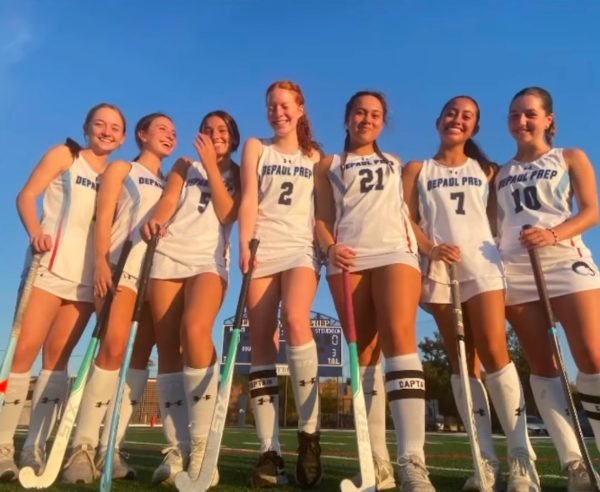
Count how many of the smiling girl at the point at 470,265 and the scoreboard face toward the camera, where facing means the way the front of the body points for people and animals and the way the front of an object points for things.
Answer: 2

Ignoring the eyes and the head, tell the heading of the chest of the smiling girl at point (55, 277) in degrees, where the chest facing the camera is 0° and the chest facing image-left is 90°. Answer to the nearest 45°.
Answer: approximately 315°

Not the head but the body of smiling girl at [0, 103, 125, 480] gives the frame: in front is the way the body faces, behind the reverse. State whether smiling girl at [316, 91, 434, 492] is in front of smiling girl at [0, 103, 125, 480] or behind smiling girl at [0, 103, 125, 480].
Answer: in front

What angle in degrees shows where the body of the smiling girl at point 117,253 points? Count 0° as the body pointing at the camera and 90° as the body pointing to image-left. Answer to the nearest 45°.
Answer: approximately 315°

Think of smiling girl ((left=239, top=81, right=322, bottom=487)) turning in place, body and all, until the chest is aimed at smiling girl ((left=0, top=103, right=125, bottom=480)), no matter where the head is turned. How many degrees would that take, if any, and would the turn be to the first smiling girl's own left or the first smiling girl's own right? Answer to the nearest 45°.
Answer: approximately 90° to the first smiling girl's own right

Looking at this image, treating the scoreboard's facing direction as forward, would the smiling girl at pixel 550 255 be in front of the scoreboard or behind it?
in front

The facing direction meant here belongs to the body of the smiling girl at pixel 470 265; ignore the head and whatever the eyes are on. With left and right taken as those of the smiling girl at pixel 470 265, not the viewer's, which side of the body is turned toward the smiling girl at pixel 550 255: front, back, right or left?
left

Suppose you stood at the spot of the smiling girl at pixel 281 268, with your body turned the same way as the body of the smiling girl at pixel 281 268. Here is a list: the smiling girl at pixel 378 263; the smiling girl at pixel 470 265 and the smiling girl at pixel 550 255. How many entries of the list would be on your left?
3

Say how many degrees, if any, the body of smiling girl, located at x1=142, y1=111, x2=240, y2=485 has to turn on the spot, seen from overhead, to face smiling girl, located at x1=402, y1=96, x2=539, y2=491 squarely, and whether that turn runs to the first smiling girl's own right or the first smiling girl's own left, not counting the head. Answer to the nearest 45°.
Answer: approximately 90° to the first smiling girl's own left

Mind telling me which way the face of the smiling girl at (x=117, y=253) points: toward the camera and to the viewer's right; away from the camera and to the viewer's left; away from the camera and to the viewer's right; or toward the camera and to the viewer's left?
toward the camera and to the viewer's right

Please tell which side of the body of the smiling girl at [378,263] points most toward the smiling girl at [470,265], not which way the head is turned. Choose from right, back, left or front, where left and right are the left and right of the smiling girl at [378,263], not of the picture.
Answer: left

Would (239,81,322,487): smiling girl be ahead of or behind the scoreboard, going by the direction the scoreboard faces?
ahead

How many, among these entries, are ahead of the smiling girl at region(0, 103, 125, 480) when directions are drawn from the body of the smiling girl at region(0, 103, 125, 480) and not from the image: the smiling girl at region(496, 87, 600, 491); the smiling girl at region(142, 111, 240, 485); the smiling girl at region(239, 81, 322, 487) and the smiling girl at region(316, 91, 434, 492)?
4
